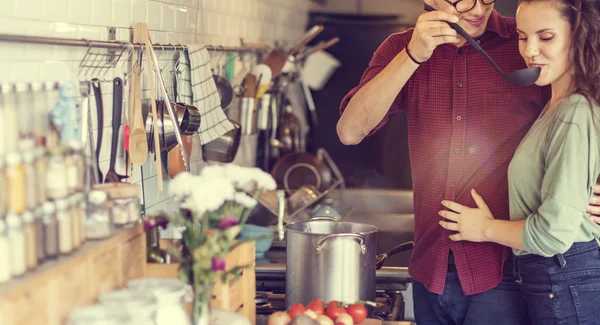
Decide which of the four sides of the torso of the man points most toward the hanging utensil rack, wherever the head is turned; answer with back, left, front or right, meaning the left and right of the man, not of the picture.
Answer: right

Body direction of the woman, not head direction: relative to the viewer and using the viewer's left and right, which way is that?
facing to the left of the viewer

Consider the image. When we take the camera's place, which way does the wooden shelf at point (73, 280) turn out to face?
facing the viewer and to the right of the viewer

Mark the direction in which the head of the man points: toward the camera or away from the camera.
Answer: toward the camera

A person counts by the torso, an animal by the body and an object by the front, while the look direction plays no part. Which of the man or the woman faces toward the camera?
the man

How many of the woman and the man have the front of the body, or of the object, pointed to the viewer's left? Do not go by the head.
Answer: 1

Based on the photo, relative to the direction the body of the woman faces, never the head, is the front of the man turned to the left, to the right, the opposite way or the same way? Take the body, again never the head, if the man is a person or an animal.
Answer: to the left

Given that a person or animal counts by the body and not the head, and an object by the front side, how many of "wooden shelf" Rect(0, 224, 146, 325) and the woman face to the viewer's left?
1

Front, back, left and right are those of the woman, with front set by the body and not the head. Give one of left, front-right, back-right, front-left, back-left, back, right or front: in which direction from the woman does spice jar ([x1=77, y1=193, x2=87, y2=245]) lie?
front-left

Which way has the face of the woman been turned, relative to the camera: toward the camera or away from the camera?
toward the camera

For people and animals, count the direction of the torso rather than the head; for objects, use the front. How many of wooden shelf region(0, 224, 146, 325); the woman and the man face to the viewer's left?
1

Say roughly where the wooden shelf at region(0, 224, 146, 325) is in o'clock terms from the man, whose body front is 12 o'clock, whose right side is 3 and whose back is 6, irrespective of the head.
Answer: The wooden shelf is roughly at 1 o'clock from the man.

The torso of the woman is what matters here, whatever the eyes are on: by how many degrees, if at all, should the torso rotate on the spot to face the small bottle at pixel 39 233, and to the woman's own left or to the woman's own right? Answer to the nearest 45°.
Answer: approximately 45° to the woman's own left

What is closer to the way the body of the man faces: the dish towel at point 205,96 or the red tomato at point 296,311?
the red tomato

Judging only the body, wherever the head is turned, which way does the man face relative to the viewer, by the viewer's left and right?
facing the viewer

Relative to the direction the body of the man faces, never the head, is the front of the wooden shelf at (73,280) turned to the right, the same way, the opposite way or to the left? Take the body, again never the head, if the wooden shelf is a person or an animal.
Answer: to the left

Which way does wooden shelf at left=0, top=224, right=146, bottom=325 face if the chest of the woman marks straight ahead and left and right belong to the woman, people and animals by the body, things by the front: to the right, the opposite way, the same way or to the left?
the opposite way

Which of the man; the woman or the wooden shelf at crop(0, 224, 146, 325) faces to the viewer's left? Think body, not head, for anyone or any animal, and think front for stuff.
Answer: the woman

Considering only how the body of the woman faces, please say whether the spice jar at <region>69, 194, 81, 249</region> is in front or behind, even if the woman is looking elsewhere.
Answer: in front
